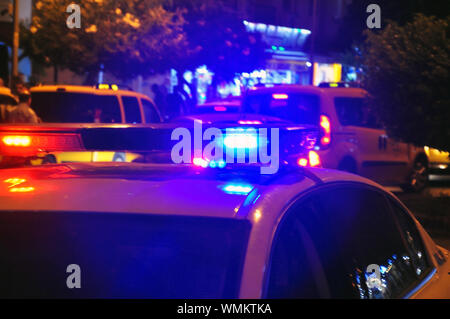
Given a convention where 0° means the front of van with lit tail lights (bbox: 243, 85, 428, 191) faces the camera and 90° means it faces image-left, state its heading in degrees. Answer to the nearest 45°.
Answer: approximately 225°

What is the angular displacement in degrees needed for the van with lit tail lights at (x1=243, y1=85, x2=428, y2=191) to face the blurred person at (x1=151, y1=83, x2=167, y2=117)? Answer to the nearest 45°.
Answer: approximately 90° to its left

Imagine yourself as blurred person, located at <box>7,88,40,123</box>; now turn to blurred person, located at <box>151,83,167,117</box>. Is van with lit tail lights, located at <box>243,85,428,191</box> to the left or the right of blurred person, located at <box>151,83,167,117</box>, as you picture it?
right

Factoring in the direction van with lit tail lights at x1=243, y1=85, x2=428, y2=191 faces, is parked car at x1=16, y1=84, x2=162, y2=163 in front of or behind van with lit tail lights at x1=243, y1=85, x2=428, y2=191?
behind
